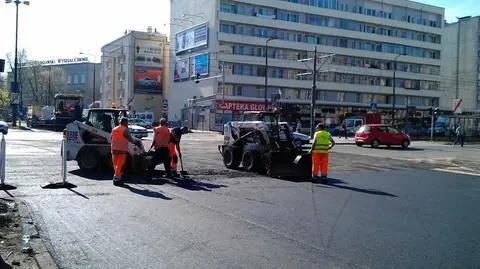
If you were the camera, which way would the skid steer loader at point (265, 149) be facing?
facing the viewer and to the right of the viewer

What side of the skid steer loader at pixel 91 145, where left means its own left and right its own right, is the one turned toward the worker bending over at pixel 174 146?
front

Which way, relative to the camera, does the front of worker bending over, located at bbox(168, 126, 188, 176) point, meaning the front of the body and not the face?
to the viewer's right

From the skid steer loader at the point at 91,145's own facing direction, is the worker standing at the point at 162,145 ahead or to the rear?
ahead

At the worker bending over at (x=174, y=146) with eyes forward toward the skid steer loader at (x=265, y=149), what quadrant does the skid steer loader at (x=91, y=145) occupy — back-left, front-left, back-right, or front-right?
back-left

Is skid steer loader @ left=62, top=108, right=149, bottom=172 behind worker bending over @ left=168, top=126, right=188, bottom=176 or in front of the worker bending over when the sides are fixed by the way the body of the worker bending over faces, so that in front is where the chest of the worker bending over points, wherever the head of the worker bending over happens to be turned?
behind

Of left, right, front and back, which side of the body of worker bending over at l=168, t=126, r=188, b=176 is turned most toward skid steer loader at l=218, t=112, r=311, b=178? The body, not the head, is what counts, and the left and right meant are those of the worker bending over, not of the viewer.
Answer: front
